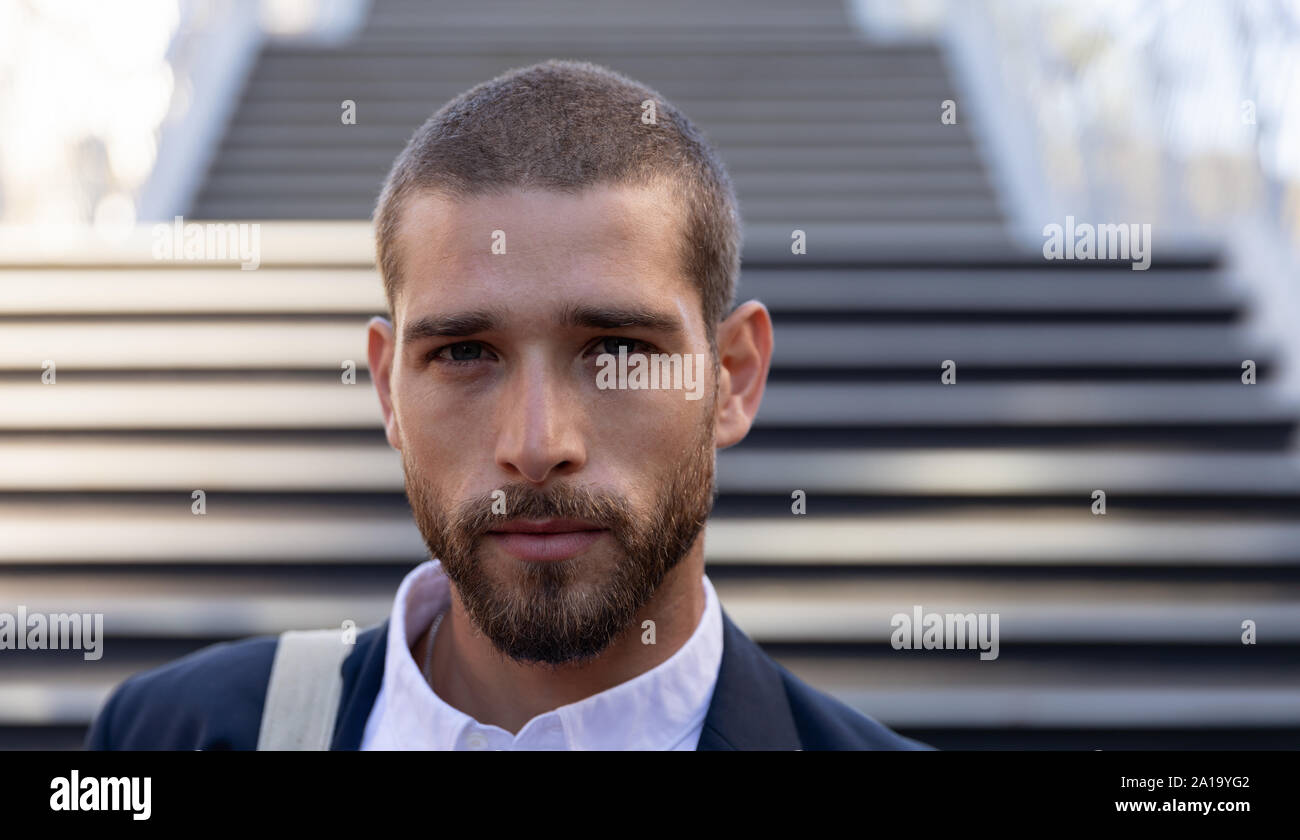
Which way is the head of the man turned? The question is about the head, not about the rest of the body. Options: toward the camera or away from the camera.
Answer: toward the camera

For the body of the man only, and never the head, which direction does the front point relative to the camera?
toward the camera
